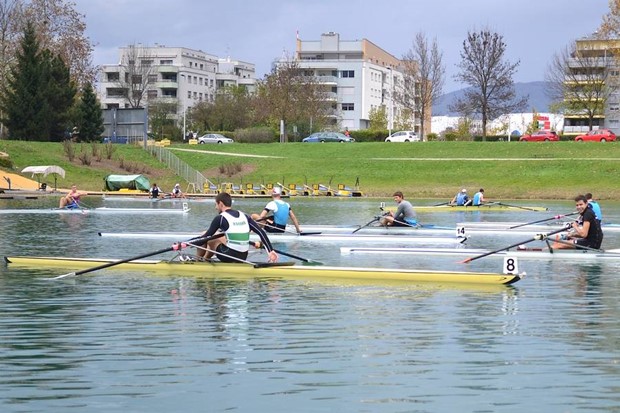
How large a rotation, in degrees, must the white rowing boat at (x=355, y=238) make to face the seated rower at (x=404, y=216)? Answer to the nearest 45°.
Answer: approximately 45° to its left

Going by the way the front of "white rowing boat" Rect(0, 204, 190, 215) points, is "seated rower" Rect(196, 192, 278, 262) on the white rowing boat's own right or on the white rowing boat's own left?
on the white rowing boat's own right

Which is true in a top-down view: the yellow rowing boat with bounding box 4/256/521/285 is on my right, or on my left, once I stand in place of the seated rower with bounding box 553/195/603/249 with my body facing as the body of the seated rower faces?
on my left

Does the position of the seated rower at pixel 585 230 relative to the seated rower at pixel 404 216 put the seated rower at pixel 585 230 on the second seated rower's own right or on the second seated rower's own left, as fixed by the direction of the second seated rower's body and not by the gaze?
on the second seated rower's own left

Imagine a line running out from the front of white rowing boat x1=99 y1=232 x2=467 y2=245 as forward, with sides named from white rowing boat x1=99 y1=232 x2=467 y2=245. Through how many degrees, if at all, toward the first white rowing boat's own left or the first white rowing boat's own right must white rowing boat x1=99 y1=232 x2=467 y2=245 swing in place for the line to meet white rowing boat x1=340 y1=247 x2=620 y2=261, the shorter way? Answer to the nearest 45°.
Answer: approximately 45° to the first white rowing boat's own right

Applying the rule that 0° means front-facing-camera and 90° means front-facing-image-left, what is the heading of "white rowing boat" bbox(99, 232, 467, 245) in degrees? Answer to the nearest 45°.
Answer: approximately 270°

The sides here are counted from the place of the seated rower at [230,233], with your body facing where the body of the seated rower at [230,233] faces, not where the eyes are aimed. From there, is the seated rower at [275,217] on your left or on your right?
on your right

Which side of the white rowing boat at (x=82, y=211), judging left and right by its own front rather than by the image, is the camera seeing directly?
right

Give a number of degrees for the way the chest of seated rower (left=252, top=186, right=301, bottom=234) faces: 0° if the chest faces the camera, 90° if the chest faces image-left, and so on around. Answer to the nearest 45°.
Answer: approximately 135°

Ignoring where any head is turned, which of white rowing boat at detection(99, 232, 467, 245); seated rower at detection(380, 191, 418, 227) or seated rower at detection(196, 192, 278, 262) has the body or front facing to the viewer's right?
the white rowing boat

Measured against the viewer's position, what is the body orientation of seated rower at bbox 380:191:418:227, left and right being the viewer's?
facing to the left of the viewer

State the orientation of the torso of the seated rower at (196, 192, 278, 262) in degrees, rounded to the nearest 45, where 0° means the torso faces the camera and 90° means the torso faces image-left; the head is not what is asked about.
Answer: approximately 135°

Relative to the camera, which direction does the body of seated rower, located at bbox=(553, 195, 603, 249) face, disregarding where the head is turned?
to the viewer's left

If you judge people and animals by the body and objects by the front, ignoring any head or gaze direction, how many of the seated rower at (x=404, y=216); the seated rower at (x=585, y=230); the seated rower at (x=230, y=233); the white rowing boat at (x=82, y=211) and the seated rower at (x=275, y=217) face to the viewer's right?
1

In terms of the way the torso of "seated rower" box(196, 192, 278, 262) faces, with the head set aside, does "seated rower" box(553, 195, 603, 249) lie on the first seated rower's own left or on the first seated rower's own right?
on the first seated rower's own right
